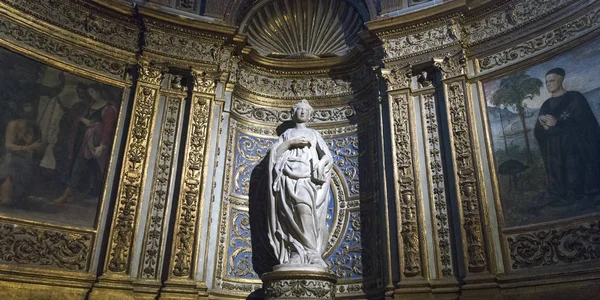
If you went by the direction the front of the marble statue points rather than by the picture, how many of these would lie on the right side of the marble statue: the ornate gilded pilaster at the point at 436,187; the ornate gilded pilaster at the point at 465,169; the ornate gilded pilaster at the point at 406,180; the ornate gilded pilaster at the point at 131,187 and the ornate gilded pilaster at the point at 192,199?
2

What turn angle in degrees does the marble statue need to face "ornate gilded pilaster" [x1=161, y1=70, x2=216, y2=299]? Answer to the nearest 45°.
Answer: approximately 90° to its right

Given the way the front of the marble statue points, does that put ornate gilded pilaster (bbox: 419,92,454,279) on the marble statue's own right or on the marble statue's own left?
on the marble statue's own left

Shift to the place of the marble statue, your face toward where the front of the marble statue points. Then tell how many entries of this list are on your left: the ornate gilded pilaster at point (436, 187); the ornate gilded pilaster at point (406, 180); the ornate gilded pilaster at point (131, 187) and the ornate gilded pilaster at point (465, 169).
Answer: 3

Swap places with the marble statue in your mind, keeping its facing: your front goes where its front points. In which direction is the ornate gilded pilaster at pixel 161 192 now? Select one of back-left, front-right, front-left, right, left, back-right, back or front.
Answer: right

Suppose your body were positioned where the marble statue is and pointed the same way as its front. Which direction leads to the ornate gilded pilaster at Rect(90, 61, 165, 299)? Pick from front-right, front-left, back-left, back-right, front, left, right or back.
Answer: right

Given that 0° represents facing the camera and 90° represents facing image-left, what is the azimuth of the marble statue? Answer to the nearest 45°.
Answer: approximately 0°

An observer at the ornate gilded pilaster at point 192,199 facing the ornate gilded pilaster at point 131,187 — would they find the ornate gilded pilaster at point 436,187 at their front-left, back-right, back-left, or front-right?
back-left

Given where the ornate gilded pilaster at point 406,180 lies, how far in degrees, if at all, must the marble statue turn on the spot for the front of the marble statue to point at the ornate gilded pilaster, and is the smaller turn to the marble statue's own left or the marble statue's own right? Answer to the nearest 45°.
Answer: approximately 90° to the marble statue's own left

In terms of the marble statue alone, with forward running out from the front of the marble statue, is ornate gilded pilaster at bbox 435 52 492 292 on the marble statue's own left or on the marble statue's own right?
on the marble statue's own left
